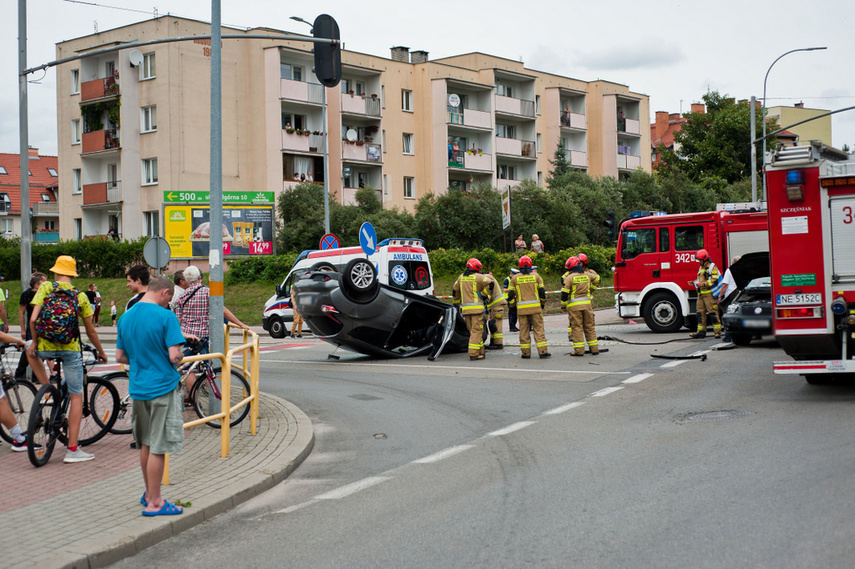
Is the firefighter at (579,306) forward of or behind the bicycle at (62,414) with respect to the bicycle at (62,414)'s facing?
forward

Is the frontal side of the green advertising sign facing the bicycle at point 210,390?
yes

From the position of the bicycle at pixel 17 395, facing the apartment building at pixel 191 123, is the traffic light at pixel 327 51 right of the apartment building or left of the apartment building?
right

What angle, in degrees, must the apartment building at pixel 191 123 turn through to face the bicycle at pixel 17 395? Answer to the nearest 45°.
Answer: approximately 45° to its right

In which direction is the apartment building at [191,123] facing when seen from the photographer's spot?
facing the viewer and to the right of the viewer

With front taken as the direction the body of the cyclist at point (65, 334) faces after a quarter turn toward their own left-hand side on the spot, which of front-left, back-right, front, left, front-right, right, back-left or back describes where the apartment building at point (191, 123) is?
right

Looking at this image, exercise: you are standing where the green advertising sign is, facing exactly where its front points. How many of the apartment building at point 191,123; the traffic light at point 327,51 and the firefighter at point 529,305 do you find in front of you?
2

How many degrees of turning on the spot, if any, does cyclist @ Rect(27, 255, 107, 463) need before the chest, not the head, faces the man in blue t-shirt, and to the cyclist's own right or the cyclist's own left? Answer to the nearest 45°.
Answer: approximately 180°

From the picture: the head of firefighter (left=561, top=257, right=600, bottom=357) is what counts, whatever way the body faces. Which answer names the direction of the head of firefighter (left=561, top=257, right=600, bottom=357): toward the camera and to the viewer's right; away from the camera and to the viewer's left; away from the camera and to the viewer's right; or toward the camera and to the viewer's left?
away from the camera and to the viewer's left

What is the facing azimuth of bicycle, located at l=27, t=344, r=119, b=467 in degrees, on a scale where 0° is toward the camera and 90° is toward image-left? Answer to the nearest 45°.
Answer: approximately 225°

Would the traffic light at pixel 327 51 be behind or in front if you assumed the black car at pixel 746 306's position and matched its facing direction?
in front

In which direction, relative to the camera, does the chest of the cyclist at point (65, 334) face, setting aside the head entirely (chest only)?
away from the camera

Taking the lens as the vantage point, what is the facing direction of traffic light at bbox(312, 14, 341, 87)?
facing away from the viewer

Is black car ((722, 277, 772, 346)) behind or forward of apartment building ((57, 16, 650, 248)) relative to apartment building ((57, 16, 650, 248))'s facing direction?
forward
